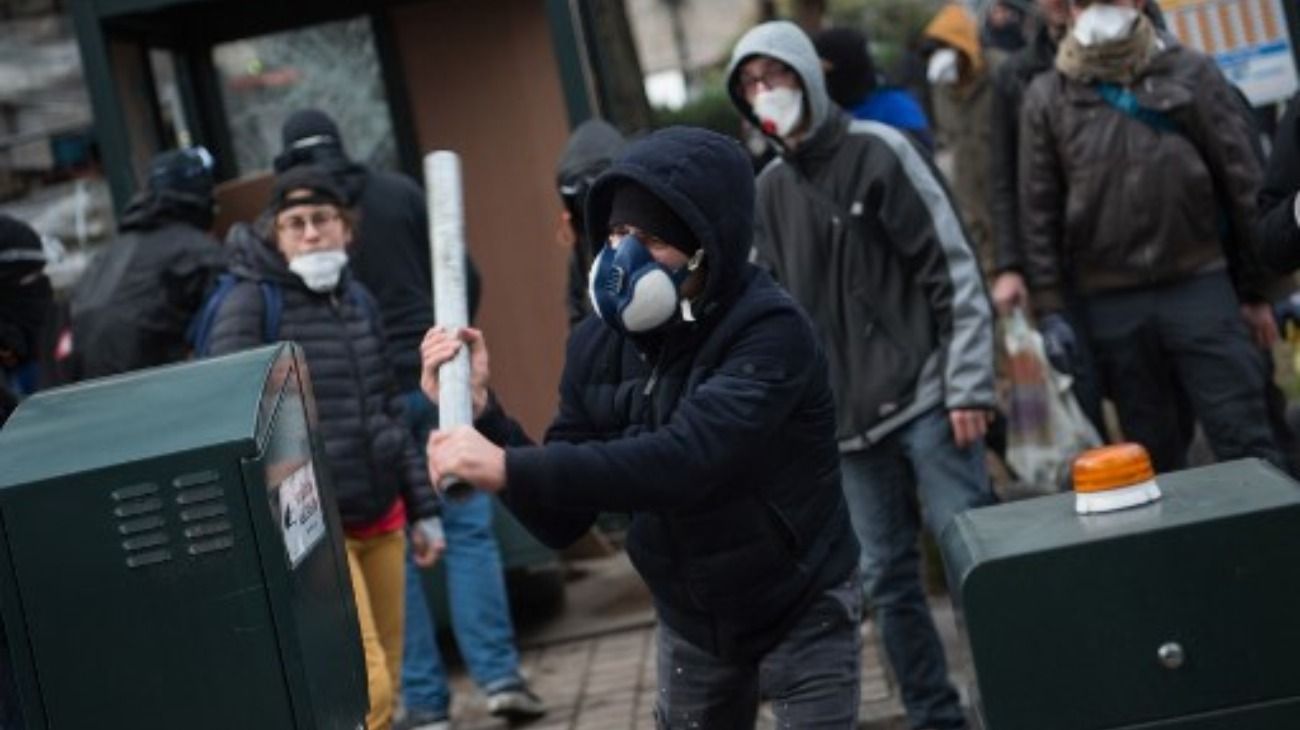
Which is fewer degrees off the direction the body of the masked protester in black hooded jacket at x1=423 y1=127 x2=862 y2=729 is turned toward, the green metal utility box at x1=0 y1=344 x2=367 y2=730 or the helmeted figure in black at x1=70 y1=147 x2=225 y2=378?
the green metal utility box

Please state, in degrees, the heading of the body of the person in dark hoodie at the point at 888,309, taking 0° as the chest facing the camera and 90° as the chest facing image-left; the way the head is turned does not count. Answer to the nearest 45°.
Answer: approximately 45°

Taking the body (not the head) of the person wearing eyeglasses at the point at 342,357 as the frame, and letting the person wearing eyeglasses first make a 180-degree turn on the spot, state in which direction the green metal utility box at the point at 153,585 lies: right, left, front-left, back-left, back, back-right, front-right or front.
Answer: back

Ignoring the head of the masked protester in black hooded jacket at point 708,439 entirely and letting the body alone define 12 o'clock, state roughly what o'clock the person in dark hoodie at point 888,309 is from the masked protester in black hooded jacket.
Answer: The person in dark hoodie is roughly at 5 o'clock from the masked protester in black hooded jacket.

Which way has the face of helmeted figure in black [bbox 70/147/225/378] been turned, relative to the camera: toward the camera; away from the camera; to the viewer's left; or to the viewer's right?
away from the camera

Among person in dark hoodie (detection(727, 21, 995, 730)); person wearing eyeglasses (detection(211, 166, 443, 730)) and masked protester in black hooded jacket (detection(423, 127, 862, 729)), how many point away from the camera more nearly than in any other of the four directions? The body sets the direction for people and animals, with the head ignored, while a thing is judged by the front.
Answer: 0

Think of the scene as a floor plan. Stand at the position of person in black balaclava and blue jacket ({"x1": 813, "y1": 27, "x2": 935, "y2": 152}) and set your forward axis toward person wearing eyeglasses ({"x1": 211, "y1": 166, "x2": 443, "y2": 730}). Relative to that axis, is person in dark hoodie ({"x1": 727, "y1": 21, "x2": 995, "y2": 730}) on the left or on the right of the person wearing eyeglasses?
left

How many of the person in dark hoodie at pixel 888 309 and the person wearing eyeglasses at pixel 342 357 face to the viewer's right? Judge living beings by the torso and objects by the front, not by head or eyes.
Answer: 0

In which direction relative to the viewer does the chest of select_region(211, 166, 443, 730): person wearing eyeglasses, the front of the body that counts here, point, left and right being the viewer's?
facing the viewer

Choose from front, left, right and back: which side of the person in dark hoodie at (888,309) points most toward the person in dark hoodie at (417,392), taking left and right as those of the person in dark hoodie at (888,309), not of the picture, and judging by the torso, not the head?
right

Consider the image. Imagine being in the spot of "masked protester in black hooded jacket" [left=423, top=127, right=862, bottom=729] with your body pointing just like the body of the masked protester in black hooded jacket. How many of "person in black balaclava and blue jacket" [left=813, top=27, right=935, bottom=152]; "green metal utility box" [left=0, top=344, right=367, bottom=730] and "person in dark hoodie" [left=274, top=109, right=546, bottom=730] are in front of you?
1

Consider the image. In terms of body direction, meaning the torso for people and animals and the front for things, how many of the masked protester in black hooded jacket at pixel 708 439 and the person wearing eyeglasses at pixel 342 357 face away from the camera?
0

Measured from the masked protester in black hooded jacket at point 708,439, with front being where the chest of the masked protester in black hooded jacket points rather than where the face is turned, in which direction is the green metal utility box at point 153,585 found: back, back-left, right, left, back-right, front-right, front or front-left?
front

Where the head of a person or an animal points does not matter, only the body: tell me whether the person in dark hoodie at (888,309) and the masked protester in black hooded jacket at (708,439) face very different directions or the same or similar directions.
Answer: same or similar directions

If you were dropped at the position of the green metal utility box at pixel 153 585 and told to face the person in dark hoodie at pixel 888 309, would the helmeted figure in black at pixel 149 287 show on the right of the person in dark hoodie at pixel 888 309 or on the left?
left
